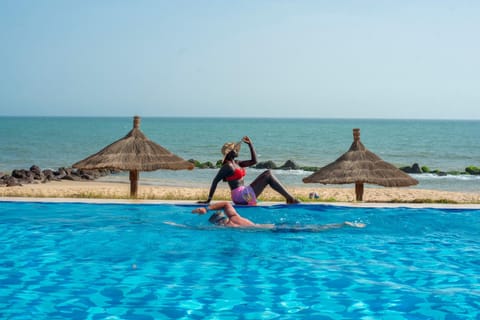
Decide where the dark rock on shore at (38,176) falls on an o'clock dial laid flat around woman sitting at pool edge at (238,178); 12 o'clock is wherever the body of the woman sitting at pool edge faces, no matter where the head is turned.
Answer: The dark rock on shore is roughly at 8 o'clock from the woman sitting at pool edge.

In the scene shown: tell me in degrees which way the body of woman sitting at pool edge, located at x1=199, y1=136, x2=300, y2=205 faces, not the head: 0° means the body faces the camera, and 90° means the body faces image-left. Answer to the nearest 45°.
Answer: approximately 270°

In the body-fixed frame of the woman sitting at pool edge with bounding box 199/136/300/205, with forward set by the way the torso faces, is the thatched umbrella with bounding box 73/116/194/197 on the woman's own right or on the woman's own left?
on the woman's own left

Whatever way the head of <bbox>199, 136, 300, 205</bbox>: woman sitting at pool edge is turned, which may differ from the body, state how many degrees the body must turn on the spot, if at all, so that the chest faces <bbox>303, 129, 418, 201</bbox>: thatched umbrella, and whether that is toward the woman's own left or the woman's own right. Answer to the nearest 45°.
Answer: approximately 45° to the woman's own left

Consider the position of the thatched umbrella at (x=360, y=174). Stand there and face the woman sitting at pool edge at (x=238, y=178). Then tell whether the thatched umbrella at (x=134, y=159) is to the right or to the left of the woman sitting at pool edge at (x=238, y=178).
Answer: right

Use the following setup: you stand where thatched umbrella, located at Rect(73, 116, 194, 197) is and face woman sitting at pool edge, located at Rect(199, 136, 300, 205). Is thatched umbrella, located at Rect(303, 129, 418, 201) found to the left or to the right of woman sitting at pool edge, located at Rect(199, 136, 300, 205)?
left

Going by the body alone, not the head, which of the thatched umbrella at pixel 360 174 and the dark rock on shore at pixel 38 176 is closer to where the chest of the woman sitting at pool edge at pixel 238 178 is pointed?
the thatched umbrella
